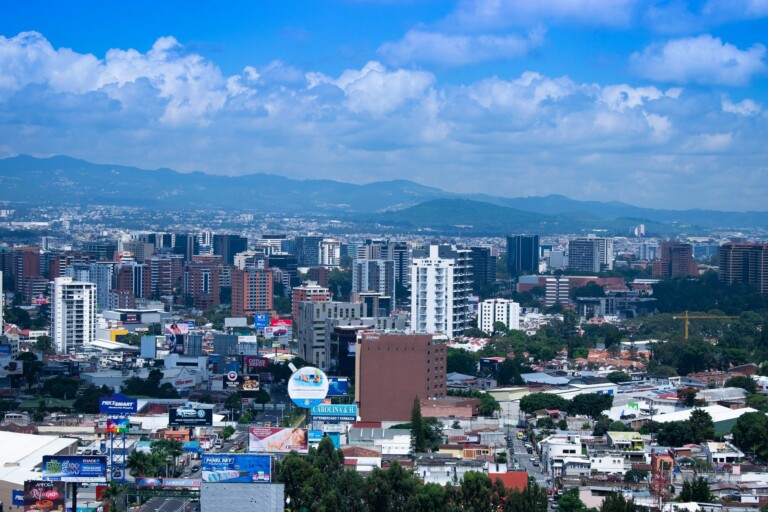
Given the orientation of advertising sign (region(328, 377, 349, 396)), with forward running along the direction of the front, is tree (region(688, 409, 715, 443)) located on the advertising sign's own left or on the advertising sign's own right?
on the advertising sign's own left

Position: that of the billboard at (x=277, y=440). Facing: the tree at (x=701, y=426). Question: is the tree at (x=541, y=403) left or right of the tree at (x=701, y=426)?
left

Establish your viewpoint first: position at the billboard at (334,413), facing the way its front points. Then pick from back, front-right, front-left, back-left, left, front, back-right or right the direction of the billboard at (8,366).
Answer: back-right

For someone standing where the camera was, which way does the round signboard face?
facing the viewer

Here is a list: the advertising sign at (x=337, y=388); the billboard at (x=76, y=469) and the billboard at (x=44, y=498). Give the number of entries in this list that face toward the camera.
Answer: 3

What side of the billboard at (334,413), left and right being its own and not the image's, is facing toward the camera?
front

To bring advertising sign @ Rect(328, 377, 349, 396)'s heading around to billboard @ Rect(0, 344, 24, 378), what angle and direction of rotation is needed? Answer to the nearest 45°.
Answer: approximately 135° to its right

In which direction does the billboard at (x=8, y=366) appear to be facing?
toward the camera
